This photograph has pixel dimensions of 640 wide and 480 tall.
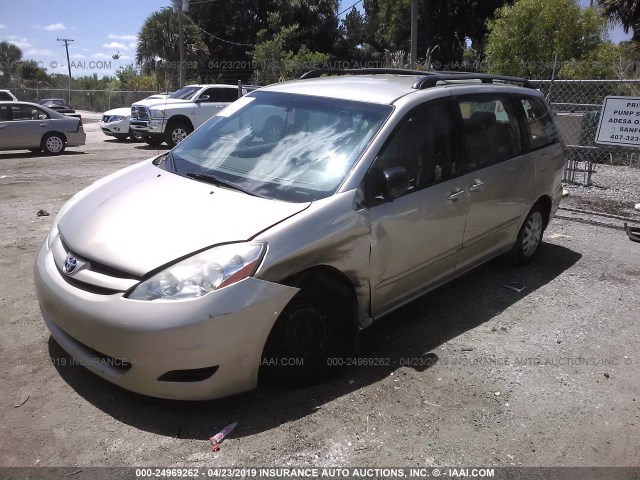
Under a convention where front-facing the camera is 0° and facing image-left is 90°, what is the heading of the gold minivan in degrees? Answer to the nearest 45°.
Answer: approximately 45°

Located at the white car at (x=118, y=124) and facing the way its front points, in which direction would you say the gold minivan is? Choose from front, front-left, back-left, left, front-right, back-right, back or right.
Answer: front-left

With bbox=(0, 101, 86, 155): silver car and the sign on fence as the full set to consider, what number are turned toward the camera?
1

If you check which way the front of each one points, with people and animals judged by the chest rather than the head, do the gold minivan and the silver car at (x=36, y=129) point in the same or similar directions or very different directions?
same or similar directions

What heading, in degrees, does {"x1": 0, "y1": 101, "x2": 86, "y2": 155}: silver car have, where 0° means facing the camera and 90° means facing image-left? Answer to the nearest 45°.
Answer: approximately 90°

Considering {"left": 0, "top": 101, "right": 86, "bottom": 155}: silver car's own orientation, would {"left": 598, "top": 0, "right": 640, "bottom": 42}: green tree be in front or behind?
behind

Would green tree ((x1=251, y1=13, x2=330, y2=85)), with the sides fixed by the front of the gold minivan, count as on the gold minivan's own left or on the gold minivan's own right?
on the gold minivan's own right

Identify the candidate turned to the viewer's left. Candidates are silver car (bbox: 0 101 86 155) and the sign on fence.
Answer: the silver car

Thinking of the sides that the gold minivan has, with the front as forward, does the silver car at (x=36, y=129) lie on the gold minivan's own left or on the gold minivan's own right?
on the gold minivan's own right

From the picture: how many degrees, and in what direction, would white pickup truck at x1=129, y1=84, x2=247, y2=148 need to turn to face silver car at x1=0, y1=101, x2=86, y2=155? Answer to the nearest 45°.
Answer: approximately 45° to its right

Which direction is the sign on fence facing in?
toward the camera

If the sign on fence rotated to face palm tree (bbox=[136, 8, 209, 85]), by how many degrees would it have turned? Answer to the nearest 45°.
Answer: approximately 135° to its right

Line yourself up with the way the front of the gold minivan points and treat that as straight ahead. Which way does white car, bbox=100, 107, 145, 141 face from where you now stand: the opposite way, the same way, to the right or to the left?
the same way

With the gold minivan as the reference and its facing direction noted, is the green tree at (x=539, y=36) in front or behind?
behind
